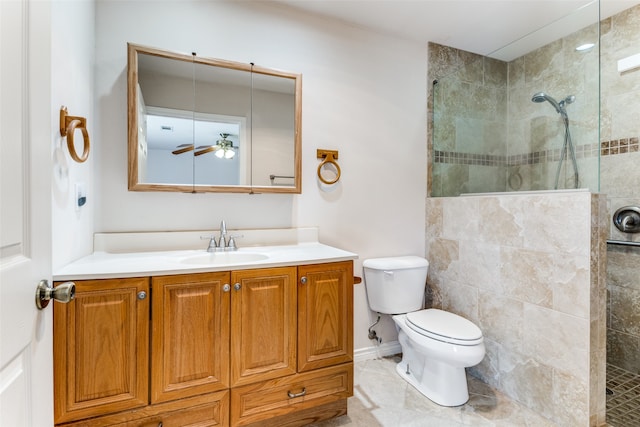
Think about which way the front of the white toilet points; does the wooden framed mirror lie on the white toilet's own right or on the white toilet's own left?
on the white toilet's own right

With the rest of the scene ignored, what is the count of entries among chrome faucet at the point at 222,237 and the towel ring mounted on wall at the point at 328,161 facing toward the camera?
2

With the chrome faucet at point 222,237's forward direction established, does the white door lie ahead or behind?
ahead

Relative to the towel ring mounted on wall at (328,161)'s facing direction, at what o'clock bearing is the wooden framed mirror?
The wooden framed mirror is roughly at 2 o'clock from the towel ring mounted on wall.

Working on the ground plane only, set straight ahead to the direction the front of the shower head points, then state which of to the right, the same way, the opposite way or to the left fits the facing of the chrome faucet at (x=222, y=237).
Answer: to the left

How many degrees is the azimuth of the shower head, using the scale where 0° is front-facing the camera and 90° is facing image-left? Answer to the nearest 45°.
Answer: approximately 45°

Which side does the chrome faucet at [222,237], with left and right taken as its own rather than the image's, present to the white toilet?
left

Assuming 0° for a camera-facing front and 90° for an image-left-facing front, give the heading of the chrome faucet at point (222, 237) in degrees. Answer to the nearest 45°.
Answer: approximately 0°

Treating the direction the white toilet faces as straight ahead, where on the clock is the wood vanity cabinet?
The wood vanity cabinet is roughly at 3 o'clock from the white toilet.
